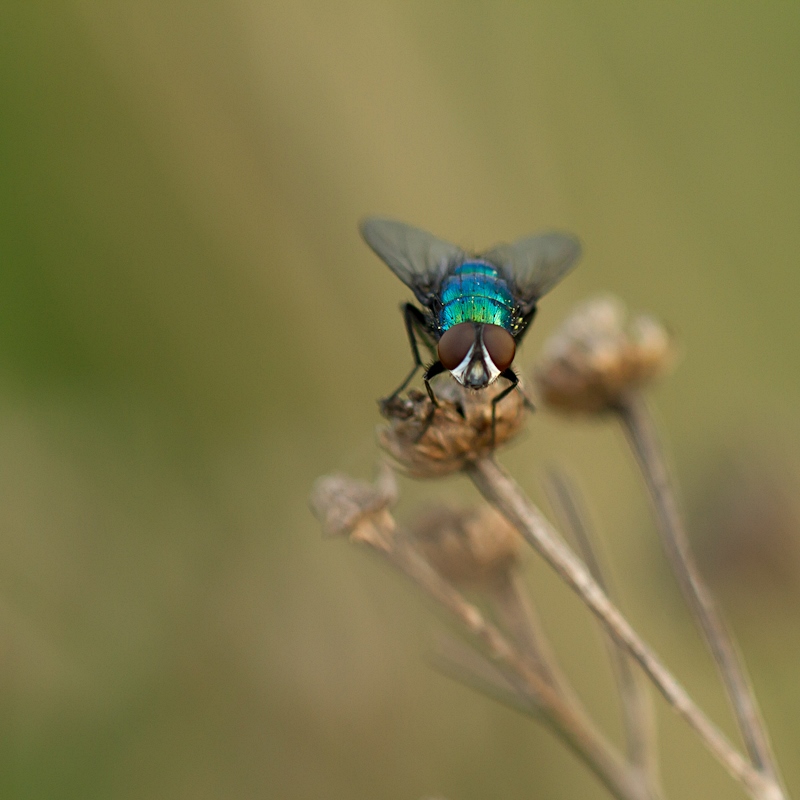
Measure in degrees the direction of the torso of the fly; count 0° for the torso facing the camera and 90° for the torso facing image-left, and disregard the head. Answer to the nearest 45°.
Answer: approximately 0°

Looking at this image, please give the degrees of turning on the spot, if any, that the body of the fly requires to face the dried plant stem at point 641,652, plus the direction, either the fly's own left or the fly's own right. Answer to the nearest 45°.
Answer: approximately 90° to the fly's own left
